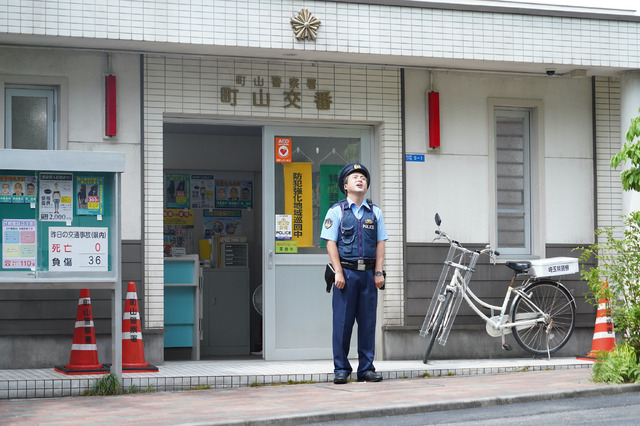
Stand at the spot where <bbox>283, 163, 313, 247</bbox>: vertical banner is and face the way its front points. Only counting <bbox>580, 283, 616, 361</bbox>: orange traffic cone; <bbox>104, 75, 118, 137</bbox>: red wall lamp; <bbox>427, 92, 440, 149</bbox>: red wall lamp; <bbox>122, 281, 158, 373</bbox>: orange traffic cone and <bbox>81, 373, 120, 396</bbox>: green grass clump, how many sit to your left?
2

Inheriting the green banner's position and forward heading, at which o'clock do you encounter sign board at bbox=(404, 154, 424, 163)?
The sign board is roughly at 9 o'clock from the green banner.

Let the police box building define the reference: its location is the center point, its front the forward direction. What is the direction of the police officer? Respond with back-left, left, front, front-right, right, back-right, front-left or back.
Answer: front

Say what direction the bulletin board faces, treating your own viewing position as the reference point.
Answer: facing the viewer

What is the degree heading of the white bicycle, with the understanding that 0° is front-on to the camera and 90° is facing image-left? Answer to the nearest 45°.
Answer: approximately 45°

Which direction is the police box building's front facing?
toward the camera

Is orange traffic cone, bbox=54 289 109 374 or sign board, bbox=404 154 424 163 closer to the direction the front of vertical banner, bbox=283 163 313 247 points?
the orange traffic cone

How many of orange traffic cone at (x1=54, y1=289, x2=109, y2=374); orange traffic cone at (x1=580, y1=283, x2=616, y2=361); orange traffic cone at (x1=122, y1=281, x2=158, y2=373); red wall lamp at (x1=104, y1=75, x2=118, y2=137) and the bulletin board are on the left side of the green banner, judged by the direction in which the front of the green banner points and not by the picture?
1

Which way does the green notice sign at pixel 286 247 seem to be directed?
toward the camera

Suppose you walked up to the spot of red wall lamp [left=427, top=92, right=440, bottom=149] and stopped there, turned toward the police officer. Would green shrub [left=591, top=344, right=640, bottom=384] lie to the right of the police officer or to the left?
left

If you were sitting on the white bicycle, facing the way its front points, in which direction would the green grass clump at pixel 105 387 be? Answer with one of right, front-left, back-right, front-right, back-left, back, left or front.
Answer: front

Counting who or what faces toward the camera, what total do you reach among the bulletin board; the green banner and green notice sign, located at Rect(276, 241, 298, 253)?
3

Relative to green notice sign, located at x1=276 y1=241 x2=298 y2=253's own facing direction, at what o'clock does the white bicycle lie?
The white bicycle is roughly at 9 o'clock from the green notice sign.

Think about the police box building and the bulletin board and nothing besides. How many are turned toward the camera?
2
